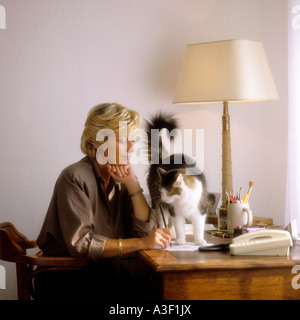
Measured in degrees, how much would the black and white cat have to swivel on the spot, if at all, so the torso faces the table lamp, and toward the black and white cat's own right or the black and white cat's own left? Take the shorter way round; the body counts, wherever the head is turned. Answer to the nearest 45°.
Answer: approximately 135° to the black and white cat's own left

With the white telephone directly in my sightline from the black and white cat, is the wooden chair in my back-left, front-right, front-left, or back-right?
back-right

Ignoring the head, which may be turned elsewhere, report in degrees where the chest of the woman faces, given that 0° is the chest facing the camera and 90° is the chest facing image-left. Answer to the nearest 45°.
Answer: approximately 315°

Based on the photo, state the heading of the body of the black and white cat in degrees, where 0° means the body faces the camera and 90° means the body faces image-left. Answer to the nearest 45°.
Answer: approximately 315°

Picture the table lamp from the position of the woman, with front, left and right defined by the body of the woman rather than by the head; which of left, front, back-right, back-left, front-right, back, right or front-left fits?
left

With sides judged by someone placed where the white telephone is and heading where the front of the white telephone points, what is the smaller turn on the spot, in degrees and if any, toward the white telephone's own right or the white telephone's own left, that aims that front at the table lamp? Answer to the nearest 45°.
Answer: approximately 90° to the white telephone's own right

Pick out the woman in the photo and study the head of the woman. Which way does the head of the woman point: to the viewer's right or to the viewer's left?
to the viewer's right
